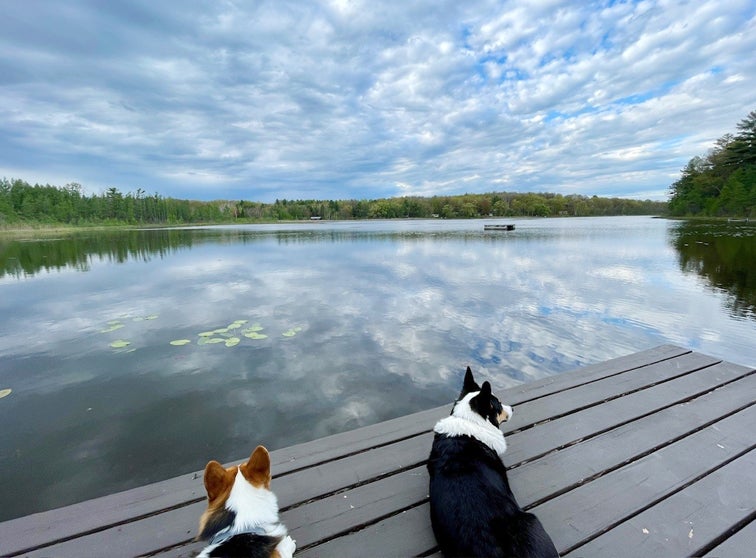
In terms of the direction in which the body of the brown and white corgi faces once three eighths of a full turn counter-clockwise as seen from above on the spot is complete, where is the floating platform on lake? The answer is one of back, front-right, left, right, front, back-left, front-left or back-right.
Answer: back

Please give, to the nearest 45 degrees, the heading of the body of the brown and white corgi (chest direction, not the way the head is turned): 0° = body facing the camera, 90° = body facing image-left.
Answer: approximately 180°

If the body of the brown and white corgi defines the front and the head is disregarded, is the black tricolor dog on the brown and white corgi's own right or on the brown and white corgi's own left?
on the brown and white corgi's own right

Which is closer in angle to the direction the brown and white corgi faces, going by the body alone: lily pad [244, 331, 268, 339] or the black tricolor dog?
the lily pad

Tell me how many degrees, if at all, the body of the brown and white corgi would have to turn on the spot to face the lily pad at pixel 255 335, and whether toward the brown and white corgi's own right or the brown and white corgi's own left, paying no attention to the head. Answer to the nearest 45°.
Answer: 0° — it already faces it
